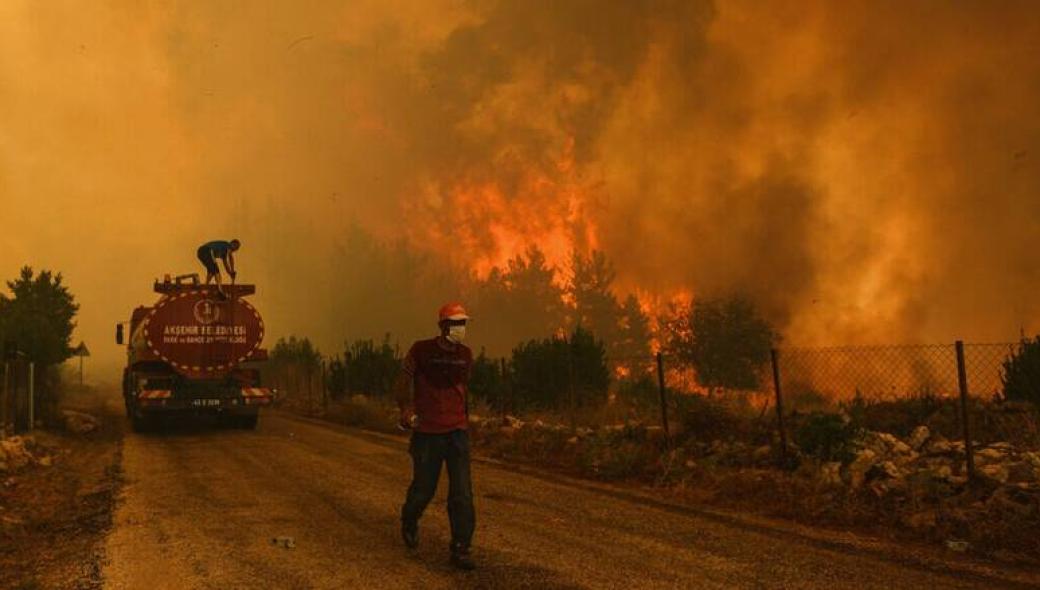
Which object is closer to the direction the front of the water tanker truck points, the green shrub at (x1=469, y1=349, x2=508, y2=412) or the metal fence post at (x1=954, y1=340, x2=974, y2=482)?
the green shrub

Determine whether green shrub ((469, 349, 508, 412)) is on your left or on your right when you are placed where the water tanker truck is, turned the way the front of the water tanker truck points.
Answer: on your right

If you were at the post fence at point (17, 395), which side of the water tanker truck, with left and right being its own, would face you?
left

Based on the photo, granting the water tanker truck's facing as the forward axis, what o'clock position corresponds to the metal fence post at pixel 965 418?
The metal fence post is roughly at 5 o'clock from the water tanker truck.

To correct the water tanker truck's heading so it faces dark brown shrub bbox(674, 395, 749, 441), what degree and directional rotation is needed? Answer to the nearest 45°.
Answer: approximately 135° to its right

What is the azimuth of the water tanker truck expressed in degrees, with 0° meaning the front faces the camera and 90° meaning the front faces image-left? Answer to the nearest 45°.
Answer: approximately 180°

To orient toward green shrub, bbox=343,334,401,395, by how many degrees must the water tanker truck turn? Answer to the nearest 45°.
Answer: approximately 45° to its right

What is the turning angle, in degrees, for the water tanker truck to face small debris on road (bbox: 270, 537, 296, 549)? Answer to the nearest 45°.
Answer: approximately 180°

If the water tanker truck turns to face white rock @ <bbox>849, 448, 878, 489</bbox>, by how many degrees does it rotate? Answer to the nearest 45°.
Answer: approximately 135° to its right

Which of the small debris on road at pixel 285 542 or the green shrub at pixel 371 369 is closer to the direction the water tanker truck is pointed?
the green shrub

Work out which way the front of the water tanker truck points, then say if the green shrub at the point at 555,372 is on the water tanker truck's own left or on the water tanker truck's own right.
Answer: on the water tanker truck's own right
